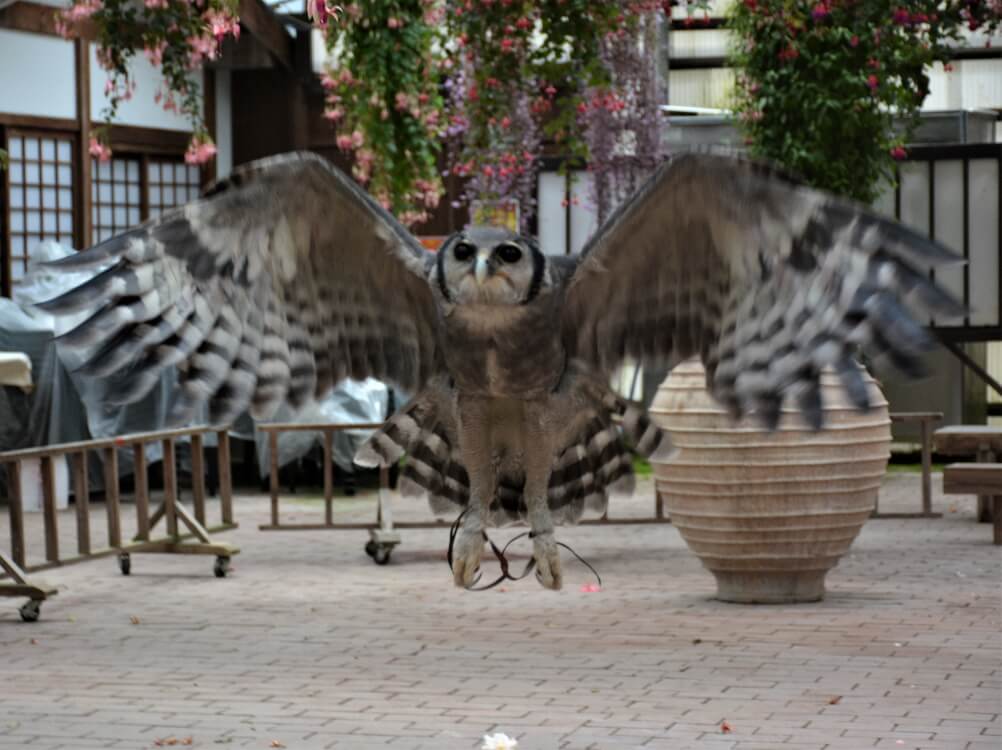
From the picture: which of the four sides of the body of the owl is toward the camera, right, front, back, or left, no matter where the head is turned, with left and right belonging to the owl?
front

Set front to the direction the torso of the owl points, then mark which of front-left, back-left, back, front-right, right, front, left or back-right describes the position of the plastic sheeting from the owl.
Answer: back

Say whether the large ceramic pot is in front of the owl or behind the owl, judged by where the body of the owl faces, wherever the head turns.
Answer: behind

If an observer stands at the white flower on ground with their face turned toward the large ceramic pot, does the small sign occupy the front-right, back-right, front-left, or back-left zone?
front-left

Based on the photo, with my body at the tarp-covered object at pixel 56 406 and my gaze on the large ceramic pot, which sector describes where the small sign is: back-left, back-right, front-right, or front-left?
front-left

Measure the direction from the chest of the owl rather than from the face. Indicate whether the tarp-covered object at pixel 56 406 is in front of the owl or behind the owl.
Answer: behind

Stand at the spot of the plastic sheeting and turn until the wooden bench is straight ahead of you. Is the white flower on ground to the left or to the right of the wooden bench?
right

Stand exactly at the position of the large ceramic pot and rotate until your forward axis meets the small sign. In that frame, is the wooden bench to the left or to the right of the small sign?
right

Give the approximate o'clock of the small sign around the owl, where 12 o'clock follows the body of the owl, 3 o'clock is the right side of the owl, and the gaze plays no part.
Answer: The small sign is roughly at 6 o'clock from the owl.
